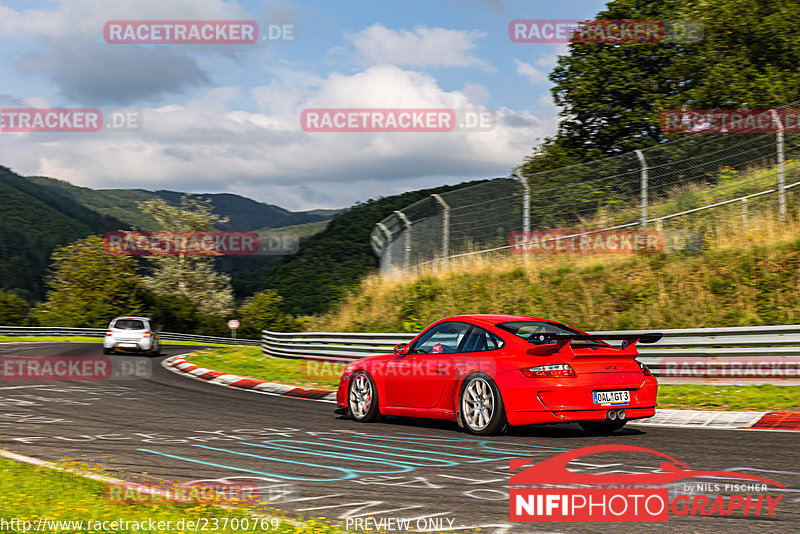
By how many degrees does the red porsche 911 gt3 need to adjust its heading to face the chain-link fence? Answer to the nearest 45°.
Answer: approximately 45° to its right

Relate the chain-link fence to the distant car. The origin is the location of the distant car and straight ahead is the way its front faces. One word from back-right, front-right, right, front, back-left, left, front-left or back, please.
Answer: back-right

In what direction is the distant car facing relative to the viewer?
away from the camera

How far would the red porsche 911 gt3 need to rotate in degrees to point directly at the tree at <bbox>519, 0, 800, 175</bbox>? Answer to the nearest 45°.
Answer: approximately 45° to its right

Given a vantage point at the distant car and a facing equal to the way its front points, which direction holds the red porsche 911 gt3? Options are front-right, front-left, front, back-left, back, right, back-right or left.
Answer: back

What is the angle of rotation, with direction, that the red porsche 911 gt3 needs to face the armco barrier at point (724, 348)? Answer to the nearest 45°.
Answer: approximately 90° to its right

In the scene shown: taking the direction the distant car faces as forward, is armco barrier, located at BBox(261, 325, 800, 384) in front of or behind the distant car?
behind
